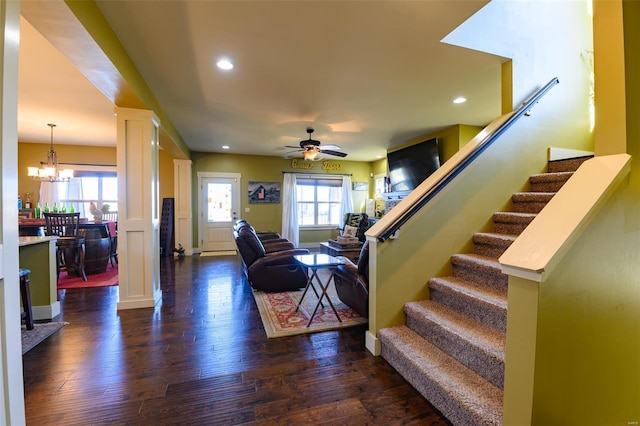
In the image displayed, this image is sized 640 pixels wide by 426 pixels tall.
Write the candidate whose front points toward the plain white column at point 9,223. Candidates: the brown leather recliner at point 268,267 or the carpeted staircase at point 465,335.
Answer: the carpeted staircase

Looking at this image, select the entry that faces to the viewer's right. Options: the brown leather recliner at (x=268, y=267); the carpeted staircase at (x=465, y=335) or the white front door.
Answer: the brown leather recliner

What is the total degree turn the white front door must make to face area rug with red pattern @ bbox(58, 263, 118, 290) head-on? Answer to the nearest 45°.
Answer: approximately 45° to its right

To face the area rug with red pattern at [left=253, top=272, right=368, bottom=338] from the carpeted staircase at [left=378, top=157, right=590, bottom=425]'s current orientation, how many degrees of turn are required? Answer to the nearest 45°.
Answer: approximately 45° to its right

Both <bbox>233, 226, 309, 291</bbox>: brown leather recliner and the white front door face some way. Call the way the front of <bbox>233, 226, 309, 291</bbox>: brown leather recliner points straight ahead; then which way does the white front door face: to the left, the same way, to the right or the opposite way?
to the right

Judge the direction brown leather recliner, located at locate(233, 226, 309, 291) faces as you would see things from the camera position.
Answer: facing to the right of the viewer

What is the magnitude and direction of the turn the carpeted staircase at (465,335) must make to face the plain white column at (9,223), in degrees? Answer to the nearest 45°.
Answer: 0° — it already faces it
